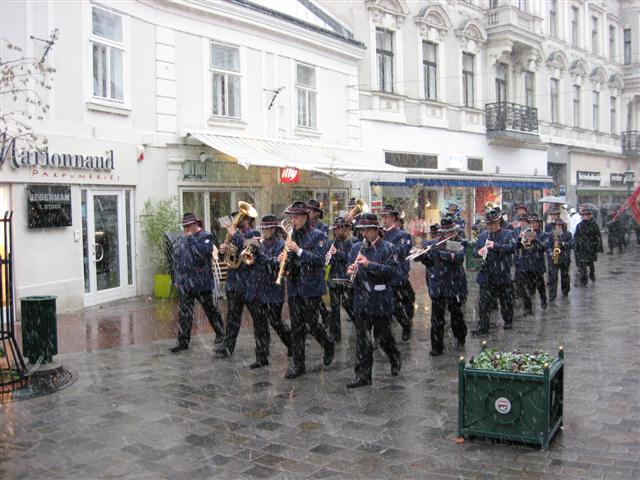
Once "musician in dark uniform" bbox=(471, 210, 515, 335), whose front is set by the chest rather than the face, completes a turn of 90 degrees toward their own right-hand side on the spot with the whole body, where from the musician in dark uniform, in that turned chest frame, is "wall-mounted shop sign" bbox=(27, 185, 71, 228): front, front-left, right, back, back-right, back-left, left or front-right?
front-left

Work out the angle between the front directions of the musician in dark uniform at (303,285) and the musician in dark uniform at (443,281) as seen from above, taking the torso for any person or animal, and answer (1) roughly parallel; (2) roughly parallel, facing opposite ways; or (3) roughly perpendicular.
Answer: roughly parallel

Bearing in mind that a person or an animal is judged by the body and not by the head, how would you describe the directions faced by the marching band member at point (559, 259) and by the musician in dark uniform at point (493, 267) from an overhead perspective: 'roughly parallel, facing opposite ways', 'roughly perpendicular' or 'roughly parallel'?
roughly parallel

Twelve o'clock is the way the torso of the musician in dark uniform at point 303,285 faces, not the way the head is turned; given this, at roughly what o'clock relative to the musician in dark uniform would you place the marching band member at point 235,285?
The marching band member is roughly at 3 o'clock from the musician in dark uniform.

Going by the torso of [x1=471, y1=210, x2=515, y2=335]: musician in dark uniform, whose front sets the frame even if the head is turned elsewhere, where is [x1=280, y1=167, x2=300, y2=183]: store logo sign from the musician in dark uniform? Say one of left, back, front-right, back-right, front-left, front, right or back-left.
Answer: right

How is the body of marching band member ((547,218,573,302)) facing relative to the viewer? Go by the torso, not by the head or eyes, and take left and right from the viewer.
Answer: facing the viewer and to the left of the viewer

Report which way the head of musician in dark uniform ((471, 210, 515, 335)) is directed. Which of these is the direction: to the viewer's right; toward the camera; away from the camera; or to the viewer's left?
toward the camera

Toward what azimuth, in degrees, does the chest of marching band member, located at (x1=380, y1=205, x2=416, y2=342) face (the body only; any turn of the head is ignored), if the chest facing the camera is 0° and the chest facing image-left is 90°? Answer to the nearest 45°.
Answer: approximately 45°

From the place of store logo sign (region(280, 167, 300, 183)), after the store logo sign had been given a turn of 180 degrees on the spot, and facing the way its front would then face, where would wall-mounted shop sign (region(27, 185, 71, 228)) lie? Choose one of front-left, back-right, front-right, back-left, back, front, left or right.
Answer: back-left

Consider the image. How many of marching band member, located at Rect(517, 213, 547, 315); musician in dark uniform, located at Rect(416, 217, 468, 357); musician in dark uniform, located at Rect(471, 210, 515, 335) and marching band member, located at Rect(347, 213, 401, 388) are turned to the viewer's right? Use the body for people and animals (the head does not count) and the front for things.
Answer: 0

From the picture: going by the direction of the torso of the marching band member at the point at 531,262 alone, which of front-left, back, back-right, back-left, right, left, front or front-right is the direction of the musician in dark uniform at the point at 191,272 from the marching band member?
front

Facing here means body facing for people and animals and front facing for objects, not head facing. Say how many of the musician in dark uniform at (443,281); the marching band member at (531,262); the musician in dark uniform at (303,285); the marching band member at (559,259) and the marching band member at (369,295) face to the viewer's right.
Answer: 0

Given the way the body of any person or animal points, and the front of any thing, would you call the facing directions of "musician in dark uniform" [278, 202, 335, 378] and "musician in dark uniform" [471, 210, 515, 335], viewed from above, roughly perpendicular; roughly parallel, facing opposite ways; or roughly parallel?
roughly parallel

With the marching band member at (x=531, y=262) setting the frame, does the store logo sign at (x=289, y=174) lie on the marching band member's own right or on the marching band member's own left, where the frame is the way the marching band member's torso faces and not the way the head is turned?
on the marching band member's own right
